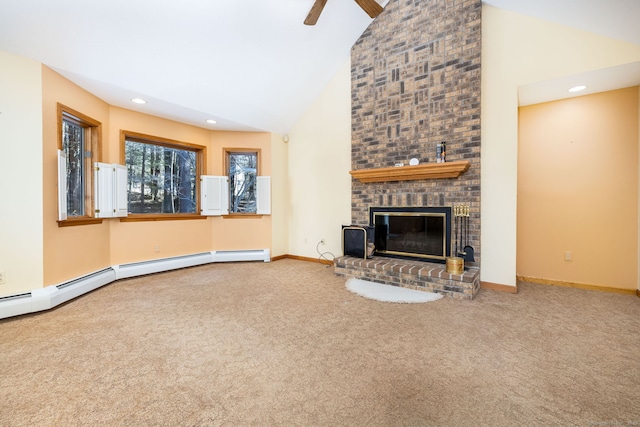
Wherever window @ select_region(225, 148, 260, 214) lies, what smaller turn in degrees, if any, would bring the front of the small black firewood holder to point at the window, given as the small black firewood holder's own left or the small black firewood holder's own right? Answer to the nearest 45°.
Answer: approximately 45° to the small black firewood holder's own right

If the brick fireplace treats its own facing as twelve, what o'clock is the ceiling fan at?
The ceiling fan is roughly at 12 o'clock from the brick fireplace.

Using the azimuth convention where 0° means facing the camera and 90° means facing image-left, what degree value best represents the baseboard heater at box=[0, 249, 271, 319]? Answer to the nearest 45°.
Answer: approximately 315°

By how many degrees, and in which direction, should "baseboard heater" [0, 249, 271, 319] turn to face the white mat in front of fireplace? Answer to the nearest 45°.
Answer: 0° — it already faces it
